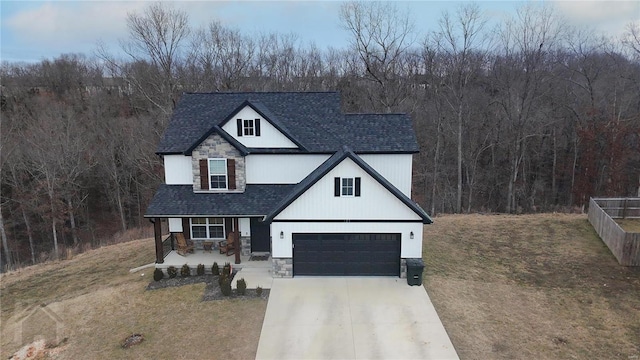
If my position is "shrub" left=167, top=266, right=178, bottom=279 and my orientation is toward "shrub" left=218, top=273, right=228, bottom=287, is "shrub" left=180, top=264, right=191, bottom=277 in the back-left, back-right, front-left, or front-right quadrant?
front-left

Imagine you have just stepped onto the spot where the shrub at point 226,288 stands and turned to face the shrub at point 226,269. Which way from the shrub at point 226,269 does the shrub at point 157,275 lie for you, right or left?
left

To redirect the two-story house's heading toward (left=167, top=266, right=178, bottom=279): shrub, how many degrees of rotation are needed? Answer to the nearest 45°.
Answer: approximately 90° to its right

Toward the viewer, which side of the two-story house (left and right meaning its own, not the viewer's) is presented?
front

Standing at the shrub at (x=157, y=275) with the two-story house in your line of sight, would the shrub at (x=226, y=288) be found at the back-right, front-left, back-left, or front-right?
front-right

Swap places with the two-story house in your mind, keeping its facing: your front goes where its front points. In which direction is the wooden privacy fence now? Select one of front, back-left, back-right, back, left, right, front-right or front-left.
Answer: left

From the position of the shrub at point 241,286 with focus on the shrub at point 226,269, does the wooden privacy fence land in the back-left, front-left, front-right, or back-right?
back-right

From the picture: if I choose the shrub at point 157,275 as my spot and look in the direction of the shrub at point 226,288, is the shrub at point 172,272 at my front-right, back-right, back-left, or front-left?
front-left

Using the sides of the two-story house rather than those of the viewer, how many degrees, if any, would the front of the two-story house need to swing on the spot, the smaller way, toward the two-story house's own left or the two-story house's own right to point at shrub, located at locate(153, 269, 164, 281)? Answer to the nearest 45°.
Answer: approximately 90° to the two-story house's own right
